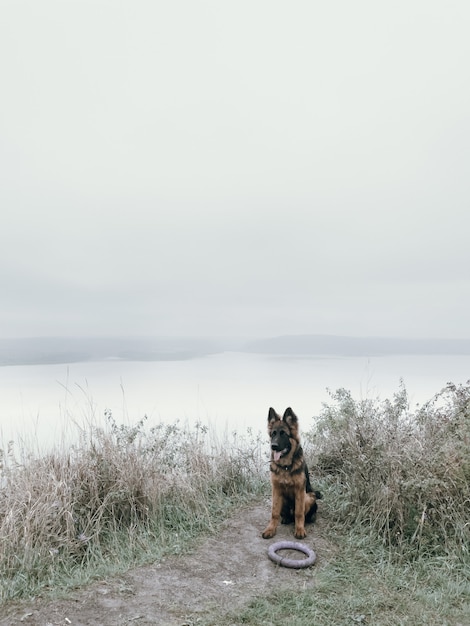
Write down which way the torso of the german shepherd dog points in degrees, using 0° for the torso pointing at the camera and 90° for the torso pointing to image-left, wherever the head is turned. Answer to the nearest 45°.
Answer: approximately 45°

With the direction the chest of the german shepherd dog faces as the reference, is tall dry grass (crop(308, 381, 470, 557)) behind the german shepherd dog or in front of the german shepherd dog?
behind

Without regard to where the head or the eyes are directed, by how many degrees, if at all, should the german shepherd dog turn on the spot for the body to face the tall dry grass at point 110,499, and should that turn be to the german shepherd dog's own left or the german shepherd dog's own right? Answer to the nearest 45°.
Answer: approximately 45° to the german shepherd dog's own right
